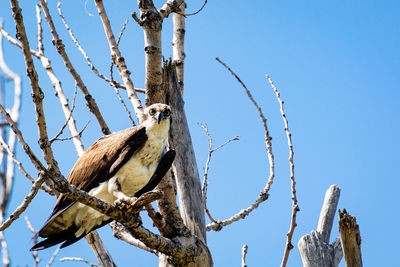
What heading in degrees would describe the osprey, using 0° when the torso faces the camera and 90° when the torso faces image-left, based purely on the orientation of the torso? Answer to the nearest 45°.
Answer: approximately 315°
